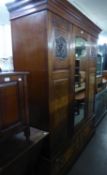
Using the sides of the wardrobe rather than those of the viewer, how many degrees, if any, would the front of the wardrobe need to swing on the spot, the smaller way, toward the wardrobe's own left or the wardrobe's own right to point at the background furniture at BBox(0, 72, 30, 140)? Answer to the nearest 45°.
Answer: approximately 90° to the wardrobe's own right

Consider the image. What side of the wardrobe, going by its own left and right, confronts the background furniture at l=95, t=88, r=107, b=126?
left

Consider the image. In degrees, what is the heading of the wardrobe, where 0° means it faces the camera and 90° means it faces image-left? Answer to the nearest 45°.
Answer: approximately 315°
